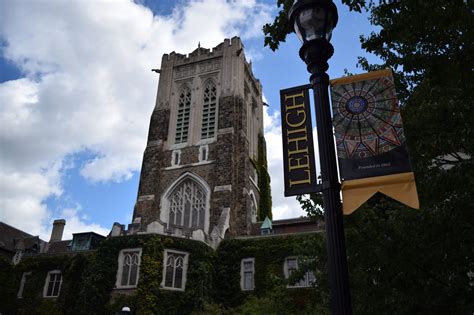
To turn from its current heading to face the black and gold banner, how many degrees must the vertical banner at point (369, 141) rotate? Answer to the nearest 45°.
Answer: approximately 90° to its right

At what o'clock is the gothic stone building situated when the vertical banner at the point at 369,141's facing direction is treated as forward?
The gothic stone building is roughly at 5 o'clock from the vertical banner.

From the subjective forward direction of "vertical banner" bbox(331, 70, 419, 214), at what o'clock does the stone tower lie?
The stone tower is roughly at 5 o'clock from the vertical banner.

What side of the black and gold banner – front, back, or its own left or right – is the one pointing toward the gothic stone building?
back

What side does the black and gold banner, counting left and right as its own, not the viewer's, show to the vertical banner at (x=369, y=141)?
left

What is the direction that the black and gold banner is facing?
toward the camera

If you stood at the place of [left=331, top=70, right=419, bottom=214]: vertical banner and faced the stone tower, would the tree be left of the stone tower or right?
right

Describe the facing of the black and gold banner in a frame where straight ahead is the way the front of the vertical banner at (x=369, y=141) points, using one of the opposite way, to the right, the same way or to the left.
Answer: the same way

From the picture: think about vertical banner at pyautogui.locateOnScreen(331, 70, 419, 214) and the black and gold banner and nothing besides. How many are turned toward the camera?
2

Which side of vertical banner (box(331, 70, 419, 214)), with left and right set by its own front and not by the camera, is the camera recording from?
front
